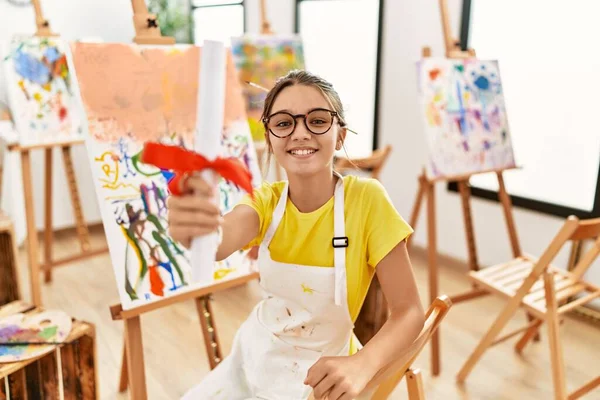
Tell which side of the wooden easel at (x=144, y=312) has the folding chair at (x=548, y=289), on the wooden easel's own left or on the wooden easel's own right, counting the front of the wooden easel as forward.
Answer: on the wooden easel's own left

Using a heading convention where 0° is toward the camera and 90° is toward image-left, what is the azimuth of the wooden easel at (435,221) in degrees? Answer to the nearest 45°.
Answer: approximately 315°

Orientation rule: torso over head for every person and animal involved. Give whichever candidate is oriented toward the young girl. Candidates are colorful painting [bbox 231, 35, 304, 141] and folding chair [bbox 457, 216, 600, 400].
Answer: the colorful painting

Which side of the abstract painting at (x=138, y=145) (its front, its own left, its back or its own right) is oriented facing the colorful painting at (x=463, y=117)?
left

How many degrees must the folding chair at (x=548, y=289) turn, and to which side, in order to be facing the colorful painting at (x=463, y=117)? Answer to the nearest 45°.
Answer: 0° — it already faces it

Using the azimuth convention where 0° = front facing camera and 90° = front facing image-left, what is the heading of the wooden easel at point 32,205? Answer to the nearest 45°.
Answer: approximately 315°

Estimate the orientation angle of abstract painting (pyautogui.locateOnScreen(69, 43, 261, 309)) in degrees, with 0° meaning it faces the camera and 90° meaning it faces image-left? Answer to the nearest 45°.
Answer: approximately 315°
